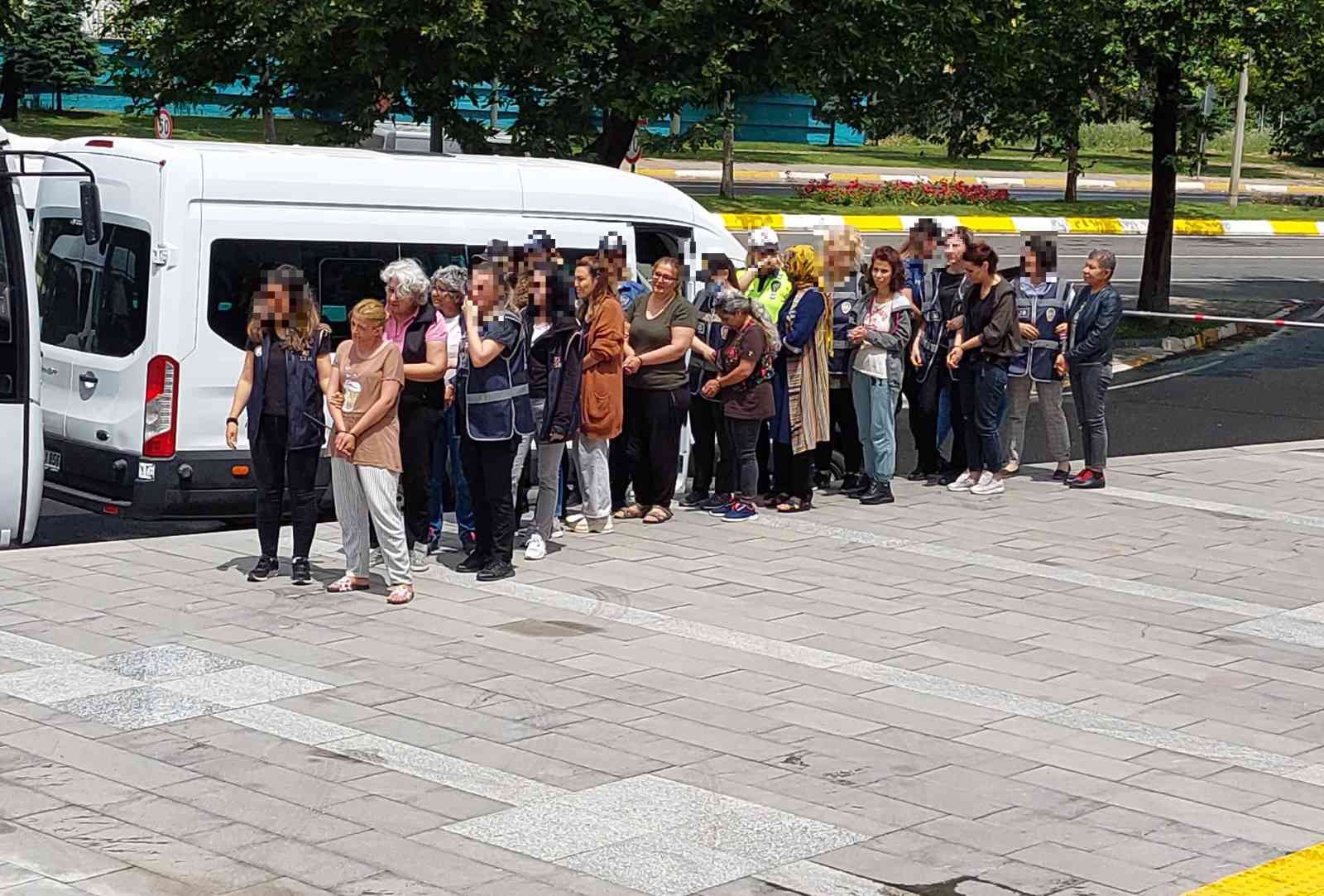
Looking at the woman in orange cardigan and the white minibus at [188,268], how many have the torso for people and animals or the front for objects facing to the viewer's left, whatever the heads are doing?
1

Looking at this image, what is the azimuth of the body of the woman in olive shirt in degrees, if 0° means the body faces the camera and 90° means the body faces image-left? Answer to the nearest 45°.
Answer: approximately 45°

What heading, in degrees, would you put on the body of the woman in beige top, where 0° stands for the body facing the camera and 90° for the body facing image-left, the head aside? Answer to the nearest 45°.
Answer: approximately 45°

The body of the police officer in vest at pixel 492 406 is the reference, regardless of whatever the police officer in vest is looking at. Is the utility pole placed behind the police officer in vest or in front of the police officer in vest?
behind

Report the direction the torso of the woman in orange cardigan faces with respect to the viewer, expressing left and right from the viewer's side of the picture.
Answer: facing to the left of the viewer

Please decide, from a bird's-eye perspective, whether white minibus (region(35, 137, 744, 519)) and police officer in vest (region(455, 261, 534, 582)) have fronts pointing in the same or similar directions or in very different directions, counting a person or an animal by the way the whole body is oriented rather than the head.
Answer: very different directions

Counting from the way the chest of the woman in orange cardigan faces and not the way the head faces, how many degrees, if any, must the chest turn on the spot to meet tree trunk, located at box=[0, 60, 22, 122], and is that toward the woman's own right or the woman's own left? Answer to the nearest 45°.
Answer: approximately 90° to the woman's own right

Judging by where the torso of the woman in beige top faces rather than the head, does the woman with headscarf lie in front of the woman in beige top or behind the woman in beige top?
behind

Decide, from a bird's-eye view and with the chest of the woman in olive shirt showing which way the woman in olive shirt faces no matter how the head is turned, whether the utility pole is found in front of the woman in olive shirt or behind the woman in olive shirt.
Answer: behind

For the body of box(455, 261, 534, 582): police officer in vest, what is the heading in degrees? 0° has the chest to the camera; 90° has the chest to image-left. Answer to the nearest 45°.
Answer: approximately 45°

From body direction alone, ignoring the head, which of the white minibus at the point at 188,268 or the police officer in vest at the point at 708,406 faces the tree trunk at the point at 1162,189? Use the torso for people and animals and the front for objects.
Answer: the white minibus

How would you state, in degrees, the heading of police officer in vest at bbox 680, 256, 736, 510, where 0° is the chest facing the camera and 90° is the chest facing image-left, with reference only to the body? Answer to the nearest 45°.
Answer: approximately 45°
